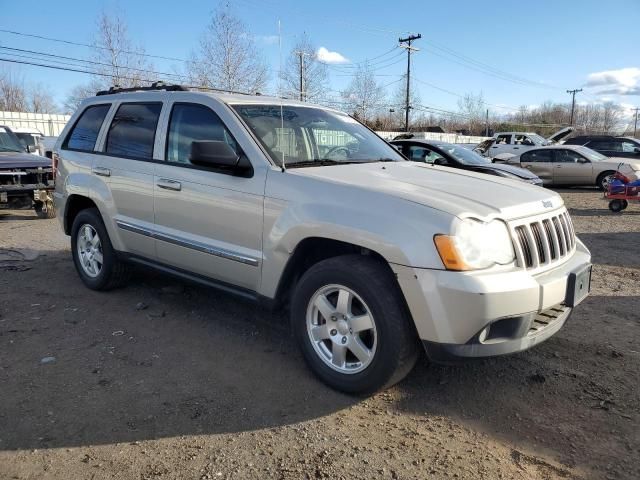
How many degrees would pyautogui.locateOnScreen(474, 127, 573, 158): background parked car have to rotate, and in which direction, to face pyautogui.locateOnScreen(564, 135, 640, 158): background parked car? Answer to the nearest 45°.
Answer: approximately 45° to its right

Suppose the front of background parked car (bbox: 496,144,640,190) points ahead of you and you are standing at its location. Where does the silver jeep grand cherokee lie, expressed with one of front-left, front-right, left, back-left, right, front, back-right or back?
right

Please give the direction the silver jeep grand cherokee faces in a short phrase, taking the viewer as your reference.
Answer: facing the viewer and to the right of the viewer

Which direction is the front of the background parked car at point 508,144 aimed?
to the viewer's right

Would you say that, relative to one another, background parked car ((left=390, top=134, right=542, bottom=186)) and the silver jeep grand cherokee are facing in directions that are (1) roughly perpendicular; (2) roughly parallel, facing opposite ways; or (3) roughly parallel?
roughly parallel

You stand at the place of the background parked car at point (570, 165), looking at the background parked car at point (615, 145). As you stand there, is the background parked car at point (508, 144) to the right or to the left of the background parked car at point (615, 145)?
left

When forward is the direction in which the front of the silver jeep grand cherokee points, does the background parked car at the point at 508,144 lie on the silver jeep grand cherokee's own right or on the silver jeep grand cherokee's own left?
on the silver jeep grand cherokee's own left

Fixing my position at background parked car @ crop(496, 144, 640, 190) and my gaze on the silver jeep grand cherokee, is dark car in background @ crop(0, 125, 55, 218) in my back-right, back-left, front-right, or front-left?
front-right

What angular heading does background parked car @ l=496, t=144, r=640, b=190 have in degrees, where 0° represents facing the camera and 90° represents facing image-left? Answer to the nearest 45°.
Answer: approximately 270°
